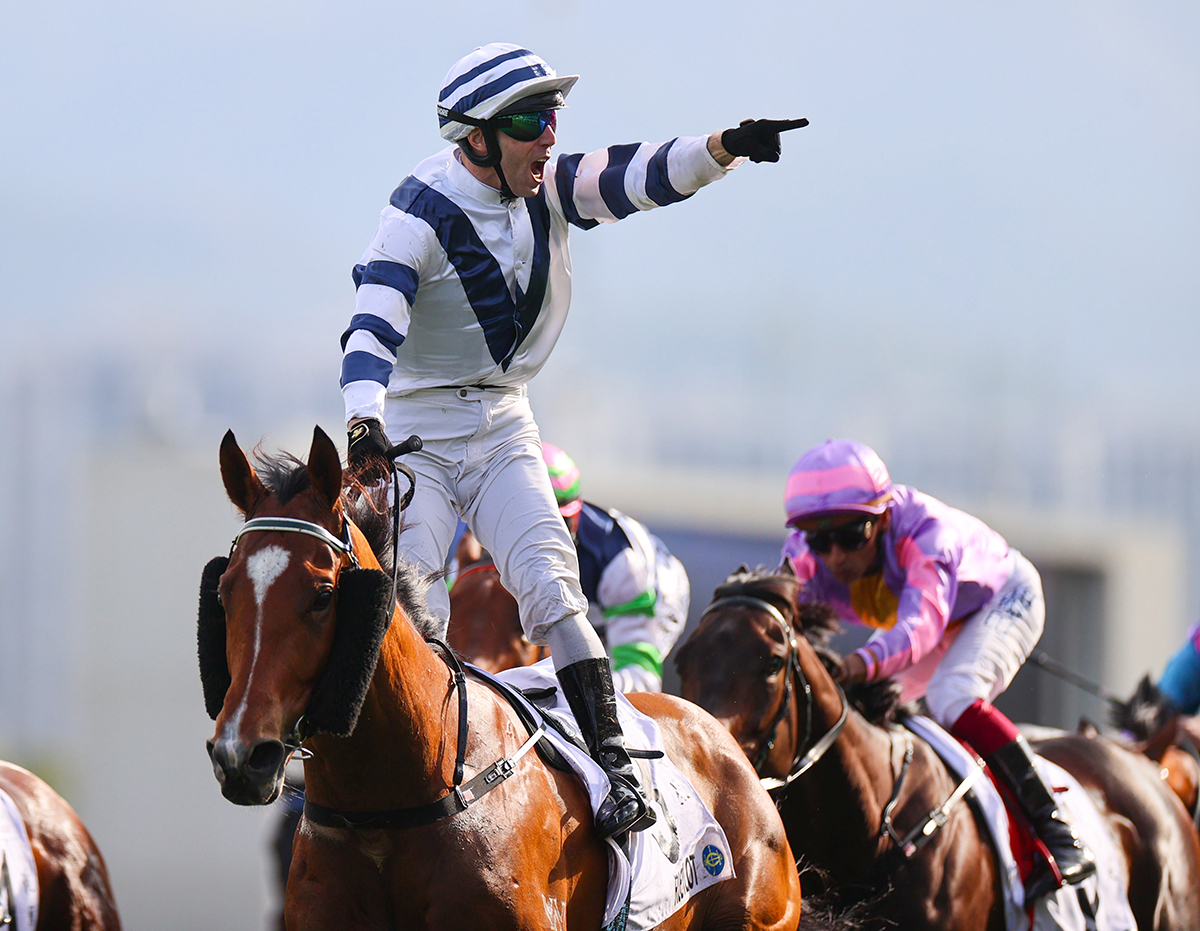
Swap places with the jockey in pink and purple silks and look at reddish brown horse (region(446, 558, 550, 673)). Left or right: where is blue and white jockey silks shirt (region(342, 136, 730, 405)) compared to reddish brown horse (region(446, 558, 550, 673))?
left

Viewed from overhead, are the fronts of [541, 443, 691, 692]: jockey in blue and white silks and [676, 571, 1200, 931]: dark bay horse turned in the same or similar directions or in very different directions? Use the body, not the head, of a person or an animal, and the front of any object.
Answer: same or similar directions

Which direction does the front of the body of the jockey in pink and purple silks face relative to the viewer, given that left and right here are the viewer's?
facing the viewer and to the left of the viewer

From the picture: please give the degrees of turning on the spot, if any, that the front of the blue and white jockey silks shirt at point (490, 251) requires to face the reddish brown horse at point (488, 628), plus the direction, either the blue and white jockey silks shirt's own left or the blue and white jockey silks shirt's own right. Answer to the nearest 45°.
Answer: approximately 135° to the blue and white jockey silks shirt's own left

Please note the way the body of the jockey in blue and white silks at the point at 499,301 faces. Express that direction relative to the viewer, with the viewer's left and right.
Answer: facing the viewer and to the right of the viewer

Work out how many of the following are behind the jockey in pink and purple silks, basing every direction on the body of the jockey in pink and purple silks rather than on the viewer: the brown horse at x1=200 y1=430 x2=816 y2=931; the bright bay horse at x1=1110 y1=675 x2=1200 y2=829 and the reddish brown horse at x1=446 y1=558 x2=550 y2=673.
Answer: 1

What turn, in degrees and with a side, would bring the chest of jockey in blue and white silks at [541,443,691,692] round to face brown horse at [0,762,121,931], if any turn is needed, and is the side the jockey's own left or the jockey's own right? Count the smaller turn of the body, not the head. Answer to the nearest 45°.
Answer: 0° — they already face it

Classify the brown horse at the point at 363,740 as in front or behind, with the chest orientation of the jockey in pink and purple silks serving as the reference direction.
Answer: in front

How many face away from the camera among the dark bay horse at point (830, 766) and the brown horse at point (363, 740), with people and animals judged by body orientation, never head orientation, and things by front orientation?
0

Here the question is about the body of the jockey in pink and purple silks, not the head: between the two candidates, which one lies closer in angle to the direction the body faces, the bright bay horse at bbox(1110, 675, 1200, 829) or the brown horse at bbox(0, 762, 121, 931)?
the brown horse

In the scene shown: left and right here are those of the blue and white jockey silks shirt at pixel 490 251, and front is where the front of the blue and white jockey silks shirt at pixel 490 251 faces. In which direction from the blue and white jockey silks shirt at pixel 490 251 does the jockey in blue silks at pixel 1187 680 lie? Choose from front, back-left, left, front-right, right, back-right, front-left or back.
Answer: left
